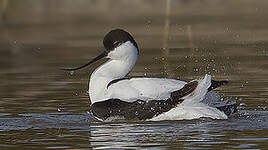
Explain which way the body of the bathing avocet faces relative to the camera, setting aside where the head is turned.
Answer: to the viewer's left
